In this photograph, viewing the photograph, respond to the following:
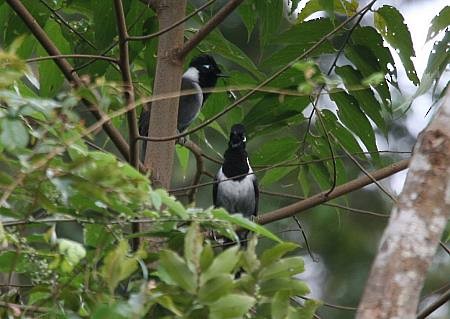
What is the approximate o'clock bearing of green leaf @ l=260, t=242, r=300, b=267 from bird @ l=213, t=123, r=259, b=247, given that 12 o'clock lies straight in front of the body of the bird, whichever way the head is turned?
The green leaf is roughly at 12 o'clock from the bird.

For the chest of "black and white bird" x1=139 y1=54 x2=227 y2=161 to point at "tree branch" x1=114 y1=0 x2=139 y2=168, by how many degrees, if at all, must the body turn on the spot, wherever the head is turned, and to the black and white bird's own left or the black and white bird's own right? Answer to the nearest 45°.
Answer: approximately 180°

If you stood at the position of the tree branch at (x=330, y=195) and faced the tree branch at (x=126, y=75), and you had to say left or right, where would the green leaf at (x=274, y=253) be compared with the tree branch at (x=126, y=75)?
left

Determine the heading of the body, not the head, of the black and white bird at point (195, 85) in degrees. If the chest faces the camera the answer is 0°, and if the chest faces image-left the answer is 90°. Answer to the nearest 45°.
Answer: approximately 270°
